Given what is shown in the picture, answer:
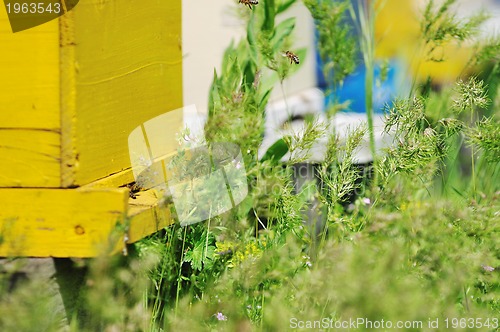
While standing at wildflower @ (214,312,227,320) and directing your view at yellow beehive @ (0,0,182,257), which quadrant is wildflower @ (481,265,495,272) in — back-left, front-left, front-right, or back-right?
back-right

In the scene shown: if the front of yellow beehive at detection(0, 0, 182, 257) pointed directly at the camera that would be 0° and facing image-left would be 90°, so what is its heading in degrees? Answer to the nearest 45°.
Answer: approximately 315°

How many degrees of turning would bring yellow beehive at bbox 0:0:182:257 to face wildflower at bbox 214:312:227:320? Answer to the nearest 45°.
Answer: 0° — it already faces it

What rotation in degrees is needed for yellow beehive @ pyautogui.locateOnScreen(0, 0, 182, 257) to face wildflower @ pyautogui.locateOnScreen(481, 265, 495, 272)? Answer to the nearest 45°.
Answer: approximately 45° to its left

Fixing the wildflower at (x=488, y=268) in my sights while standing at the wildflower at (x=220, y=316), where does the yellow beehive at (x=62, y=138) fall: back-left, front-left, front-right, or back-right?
back-left
